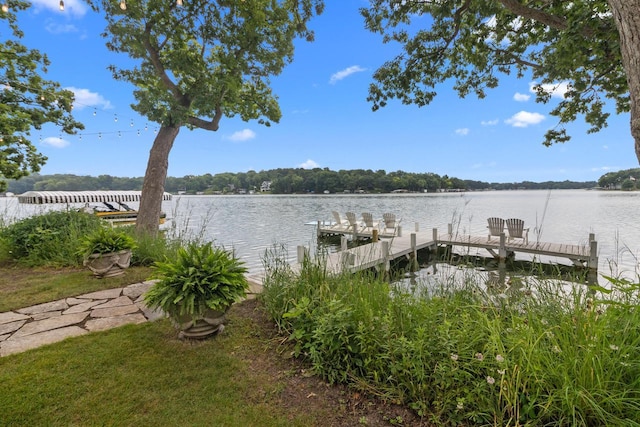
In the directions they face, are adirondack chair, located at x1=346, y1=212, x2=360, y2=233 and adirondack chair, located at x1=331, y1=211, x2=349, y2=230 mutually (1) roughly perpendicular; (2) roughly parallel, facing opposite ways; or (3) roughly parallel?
roughly parallel

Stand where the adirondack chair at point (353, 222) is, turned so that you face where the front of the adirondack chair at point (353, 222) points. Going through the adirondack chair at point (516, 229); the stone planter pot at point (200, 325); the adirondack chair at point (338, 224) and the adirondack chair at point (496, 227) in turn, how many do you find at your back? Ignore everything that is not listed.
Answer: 1

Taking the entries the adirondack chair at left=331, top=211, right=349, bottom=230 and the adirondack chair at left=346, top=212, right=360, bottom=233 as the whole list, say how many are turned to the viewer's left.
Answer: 0
